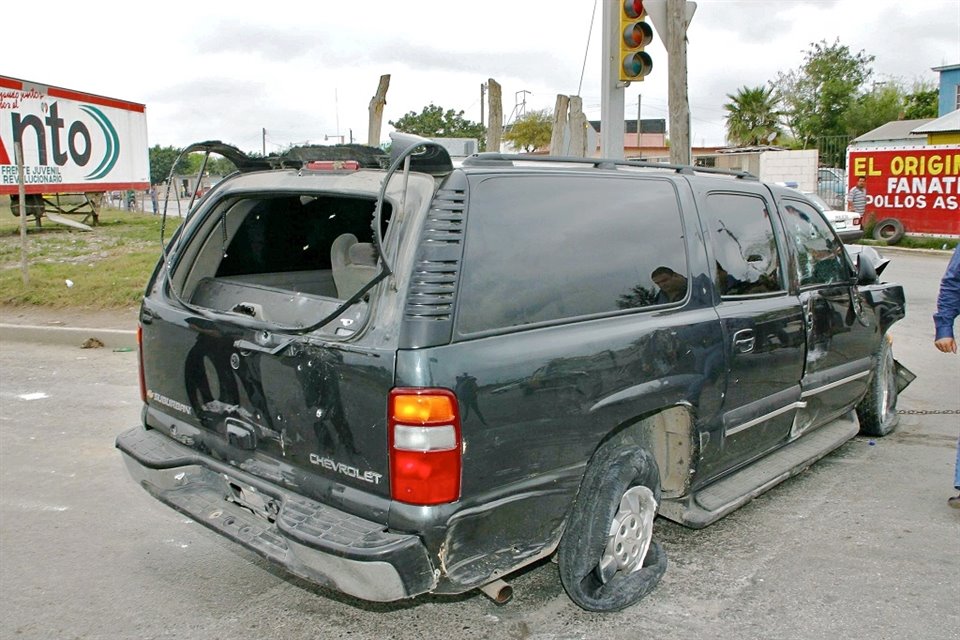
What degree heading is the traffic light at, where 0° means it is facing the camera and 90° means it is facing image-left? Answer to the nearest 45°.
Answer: approximately 315°

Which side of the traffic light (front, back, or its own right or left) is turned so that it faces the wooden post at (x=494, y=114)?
back

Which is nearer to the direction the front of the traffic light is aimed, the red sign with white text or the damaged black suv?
the damaged black suv

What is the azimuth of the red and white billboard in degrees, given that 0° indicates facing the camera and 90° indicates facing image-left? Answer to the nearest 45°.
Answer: approximately 315°

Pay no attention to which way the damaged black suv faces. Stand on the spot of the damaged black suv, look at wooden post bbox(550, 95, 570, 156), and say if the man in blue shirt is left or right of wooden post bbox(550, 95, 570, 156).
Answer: right

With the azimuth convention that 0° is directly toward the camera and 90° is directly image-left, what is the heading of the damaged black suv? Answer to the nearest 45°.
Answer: approximately 225°

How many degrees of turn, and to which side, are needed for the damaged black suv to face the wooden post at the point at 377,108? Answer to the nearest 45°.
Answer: approximately 45° to its left

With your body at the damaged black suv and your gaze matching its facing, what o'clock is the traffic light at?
The traffic light is roughly at 11 o'clock from the damaged black suv.
